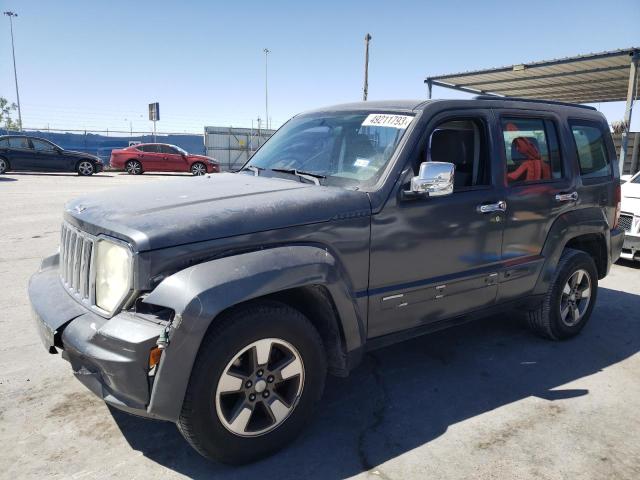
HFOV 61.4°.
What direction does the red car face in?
to the viewer's right

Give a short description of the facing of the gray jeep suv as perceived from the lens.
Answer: facing the viewer and to the left of the viewer

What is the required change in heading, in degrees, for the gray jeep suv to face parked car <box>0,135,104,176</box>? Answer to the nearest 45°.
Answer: approximately 90° to its right

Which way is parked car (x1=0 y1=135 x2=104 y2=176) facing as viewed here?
to the viewer's right

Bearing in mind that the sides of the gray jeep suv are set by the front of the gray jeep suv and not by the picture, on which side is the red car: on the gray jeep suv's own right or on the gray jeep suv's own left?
on the gray jeep suv's own right

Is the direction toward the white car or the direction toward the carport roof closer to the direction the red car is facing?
the carport roof

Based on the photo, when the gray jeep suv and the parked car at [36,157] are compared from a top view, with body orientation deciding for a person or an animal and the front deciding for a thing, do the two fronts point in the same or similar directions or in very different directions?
very different directions

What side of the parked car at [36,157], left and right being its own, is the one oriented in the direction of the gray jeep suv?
right

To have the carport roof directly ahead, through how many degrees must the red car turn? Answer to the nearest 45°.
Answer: approximately 45° to its right

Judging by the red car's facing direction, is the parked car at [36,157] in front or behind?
behind

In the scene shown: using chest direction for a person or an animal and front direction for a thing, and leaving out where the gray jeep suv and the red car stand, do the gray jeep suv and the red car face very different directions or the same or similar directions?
very different directions

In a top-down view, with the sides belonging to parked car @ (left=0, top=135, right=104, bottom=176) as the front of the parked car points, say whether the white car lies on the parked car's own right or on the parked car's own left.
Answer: on the parked car's own right

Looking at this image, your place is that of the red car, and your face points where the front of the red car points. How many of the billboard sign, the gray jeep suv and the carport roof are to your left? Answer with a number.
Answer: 1

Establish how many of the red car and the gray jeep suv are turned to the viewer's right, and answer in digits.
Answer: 1

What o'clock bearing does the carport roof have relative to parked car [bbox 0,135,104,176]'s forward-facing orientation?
The carport roof is roughly at 1 o'clock from the parked car.

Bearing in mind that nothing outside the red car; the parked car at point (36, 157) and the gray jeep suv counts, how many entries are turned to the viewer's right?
2

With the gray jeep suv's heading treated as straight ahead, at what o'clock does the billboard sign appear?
The billboard sign is roughly at 4 o'clock from the gray jeep suv.

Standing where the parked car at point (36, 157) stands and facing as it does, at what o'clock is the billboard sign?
The billboard sign is roughly at 10 o'clock from the parked car.
